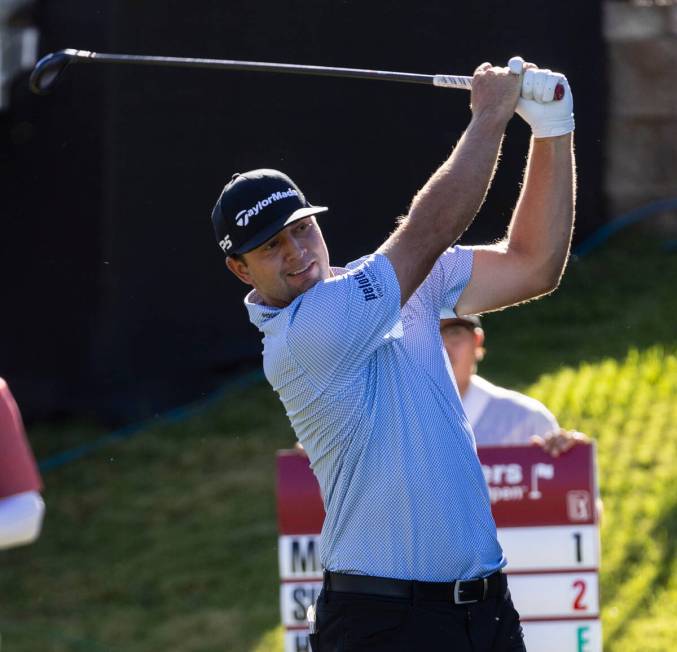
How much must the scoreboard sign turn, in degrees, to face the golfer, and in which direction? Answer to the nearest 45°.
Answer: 0° — it already faces them

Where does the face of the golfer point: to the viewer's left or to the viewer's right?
to the viewer's right

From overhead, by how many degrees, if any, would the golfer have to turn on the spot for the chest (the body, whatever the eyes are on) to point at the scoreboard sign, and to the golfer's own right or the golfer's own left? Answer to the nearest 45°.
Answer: approximately 135° to the golfer's own left

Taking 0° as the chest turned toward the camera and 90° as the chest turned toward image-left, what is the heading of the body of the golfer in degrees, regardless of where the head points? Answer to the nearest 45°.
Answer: approximately 315°

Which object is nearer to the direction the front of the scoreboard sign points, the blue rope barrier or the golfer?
the golfer

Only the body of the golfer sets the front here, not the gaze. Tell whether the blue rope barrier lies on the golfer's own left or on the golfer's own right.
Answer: on the golfer's own left

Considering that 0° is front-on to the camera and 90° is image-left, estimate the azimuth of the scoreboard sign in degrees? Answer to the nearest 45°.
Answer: approximately 0°

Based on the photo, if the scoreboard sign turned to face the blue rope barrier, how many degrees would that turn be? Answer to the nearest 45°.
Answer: approximately 180°
